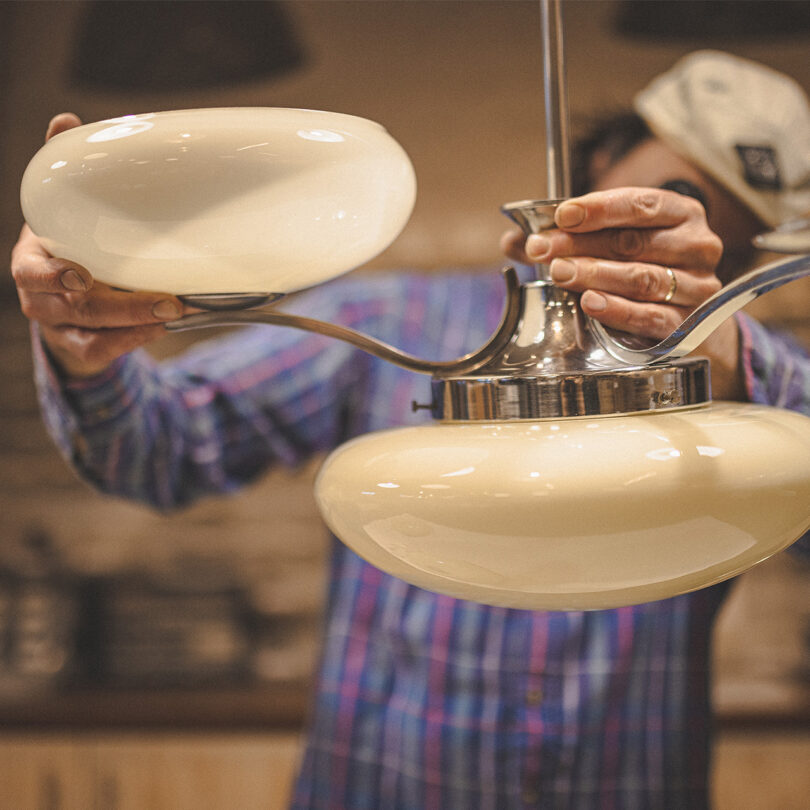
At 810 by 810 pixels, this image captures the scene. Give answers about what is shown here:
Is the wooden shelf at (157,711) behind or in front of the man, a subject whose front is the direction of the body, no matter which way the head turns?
behind

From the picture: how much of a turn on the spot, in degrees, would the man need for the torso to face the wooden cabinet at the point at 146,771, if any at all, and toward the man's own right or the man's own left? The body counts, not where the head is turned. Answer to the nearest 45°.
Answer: approximately 135° to the man's own right

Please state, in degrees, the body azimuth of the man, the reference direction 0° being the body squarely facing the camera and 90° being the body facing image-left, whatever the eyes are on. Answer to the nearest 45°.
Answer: approximately 0°
